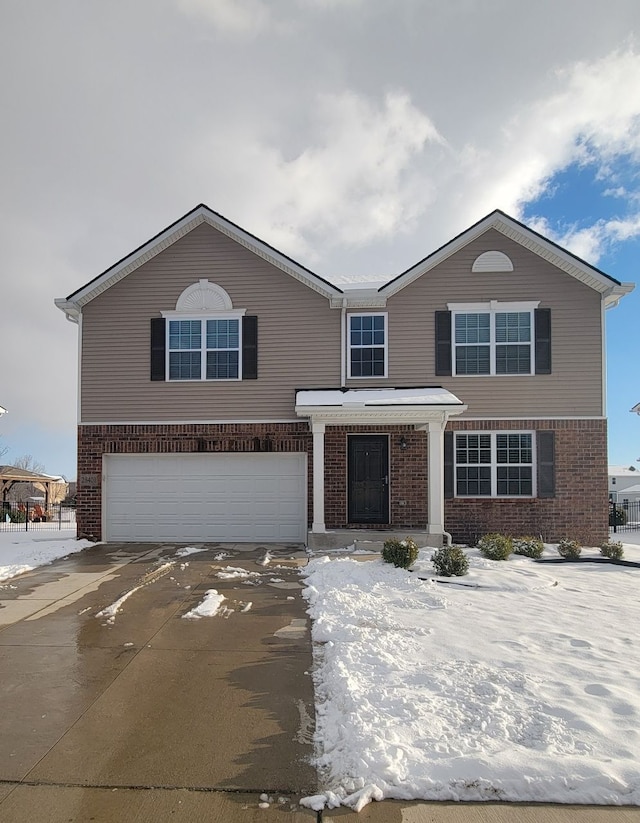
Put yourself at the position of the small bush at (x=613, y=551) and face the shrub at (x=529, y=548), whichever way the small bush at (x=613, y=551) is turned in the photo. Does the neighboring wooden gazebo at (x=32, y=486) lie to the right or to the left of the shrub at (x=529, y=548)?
right

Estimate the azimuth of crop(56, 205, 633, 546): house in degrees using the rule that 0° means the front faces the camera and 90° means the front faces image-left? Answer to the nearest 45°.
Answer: approximately 0°

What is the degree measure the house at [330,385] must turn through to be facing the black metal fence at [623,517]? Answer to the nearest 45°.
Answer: approximately 135° to its left

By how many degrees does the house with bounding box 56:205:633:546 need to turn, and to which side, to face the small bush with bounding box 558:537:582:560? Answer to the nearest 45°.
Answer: approximately 45° to its left

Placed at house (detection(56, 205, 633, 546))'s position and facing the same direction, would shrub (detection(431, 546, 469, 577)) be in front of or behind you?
in front

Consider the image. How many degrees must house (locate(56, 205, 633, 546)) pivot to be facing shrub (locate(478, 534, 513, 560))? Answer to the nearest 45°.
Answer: approximately 45° to its left

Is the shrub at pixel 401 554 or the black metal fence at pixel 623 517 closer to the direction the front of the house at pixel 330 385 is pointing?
the shrub

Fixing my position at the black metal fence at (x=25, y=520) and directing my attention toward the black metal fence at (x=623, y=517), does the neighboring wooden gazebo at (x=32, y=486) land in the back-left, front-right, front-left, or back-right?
back-left

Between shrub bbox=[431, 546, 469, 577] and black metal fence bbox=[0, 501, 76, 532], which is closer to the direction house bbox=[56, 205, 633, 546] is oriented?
the shrub

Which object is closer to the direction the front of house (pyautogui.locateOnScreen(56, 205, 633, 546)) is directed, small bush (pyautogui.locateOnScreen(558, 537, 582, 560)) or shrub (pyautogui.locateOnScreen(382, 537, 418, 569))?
the shrub
